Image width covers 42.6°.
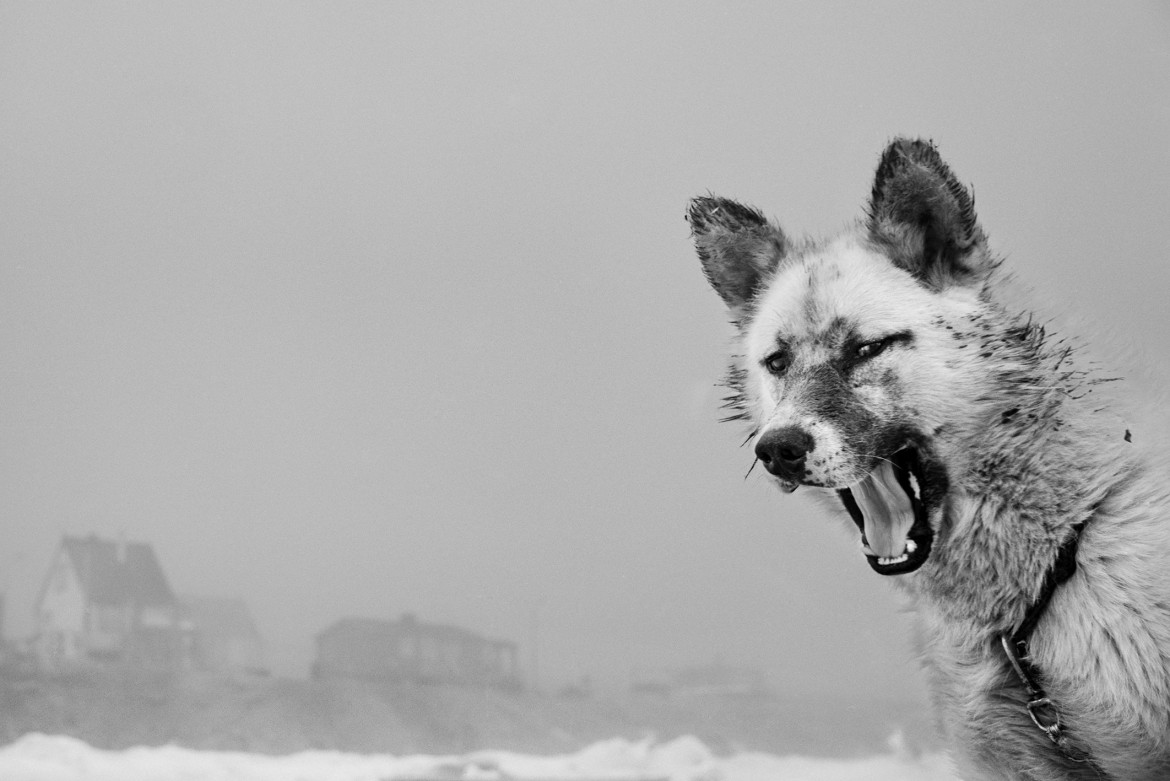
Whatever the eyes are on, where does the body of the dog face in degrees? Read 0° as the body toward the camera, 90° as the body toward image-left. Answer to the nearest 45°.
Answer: approximately 45°
